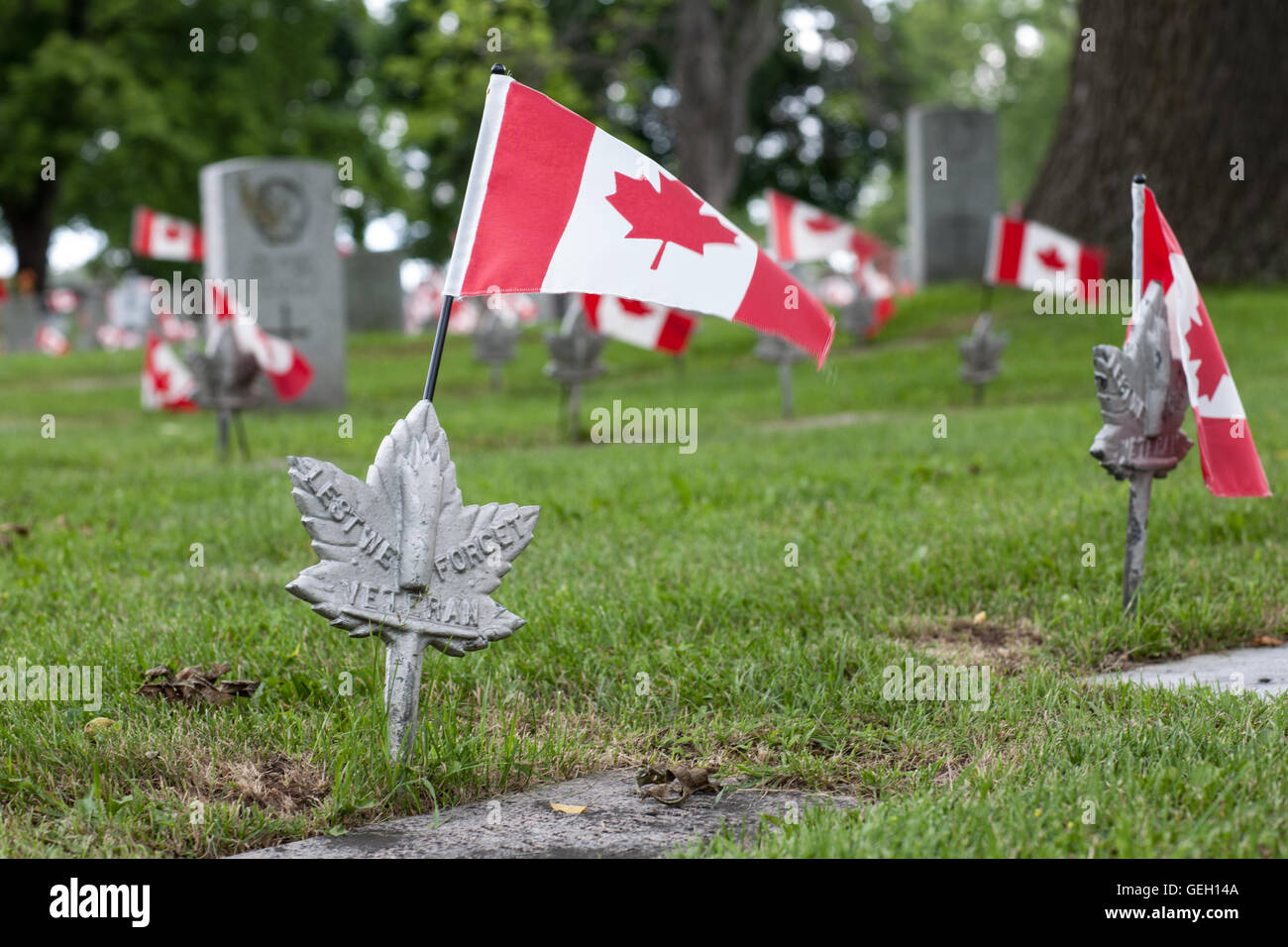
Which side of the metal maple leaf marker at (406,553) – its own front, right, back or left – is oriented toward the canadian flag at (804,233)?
back

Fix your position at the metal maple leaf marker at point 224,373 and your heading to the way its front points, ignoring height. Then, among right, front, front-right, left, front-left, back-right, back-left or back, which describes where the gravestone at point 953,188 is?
back-left

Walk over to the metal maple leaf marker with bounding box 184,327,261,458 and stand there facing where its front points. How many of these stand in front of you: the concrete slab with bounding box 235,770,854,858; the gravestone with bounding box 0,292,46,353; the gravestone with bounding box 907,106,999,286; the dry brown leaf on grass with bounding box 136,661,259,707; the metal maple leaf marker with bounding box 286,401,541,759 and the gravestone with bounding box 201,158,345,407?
3

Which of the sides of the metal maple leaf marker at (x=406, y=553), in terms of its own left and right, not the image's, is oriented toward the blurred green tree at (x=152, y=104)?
back

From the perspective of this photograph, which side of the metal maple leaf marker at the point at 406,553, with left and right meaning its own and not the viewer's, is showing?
front

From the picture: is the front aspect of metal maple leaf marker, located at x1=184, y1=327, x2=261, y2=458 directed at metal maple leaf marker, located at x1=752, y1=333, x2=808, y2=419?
no

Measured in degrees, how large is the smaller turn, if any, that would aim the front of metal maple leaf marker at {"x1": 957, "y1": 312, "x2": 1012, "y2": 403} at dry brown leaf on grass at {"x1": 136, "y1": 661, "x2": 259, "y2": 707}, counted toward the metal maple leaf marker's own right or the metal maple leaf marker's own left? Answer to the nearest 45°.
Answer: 0° — it already faces it

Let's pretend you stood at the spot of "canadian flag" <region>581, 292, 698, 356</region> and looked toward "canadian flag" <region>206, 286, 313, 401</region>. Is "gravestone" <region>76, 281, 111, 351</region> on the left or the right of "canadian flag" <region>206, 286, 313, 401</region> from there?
right

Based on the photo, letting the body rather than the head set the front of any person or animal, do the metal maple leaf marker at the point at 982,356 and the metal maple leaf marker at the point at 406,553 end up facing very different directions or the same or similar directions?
same or similar directions

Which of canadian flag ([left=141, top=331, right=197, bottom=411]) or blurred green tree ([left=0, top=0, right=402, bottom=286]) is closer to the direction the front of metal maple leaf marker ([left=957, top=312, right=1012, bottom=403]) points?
the canadian flag

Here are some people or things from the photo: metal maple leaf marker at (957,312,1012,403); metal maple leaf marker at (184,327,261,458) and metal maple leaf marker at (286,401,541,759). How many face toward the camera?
3

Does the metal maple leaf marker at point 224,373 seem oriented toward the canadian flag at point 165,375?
no

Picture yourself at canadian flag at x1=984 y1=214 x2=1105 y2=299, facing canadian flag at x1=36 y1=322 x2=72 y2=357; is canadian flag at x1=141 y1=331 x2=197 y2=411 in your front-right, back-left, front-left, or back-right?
front-left
